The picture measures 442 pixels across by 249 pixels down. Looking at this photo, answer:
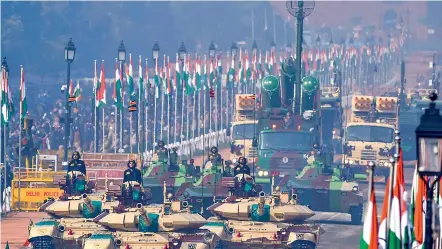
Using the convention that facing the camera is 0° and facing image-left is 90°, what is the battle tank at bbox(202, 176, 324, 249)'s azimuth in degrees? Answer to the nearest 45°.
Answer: approximately 0°
